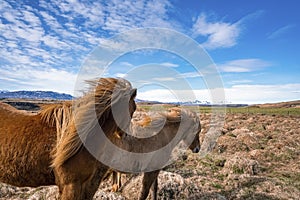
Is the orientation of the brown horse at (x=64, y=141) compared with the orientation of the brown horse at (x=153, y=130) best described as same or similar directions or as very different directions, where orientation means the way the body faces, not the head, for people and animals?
same or similar directions

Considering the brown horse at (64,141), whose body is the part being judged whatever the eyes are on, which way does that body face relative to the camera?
to the viewer's right

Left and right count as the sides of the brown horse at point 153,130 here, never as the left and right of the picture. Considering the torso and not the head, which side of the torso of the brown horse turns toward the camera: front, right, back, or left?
right

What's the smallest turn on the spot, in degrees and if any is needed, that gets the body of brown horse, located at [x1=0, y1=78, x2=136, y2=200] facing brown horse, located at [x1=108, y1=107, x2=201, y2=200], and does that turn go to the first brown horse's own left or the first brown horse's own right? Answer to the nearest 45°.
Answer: approximately 45° to the first brown horse's own left

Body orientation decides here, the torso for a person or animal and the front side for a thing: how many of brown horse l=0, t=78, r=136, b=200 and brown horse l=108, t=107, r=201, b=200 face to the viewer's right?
2

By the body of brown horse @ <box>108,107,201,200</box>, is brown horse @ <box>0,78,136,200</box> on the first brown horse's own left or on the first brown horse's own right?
on the first brown horse's own right
